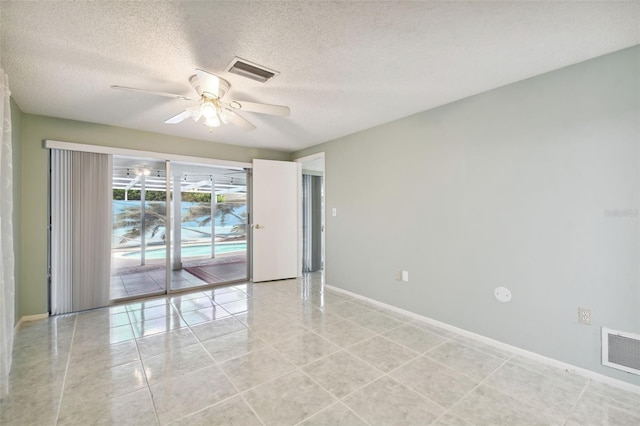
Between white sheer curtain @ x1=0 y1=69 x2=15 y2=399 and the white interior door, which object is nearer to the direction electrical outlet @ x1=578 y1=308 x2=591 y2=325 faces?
the white sheer curtain

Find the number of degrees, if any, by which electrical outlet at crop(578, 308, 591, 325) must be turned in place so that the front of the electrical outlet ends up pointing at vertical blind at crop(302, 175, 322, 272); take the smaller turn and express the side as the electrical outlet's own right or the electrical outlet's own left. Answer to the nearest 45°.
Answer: approximately 90° to the electrical outlet's own right

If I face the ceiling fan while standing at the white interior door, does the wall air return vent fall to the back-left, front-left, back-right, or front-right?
front-left

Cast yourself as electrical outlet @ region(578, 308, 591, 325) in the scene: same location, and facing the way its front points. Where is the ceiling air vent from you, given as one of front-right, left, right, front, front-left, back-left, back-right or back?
front-right

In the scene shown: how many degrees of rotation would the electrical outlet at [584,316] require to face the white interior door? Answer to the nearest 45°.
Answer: approximately 90° to its right

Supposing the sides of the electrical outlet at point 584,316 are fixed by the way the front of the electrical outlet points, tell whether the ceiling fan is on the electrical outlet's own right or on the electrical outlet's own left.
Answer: on the electrical outlet's own right

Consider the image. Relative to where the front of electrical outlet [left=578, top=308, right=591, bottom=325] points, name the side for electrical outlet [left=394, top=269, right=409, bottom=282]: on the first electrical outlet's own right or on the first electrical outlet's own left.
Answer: on the first electrical outlet's own right

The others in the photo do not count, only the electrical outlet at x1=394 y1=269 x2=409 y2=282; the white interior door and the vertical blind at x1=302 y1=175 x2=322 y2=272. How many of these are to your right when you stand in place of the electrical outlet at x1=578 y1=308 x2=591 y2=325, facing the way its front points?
3

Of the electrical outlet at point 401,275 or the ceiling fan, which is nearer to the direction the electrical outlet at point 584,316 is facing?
the ceiling fan

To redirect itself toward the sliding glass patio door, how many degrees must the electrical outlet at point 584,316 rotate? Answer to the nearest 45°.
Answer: approximately 90° to its right

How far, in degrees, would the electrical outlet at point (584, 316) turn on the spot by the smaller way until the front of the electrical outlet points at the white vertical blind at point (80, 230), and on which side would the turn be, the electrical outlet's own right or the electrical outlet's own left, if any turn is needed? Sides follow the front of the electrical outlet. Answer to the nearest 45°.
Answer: approximately 45° to the electrical outlet's own right
